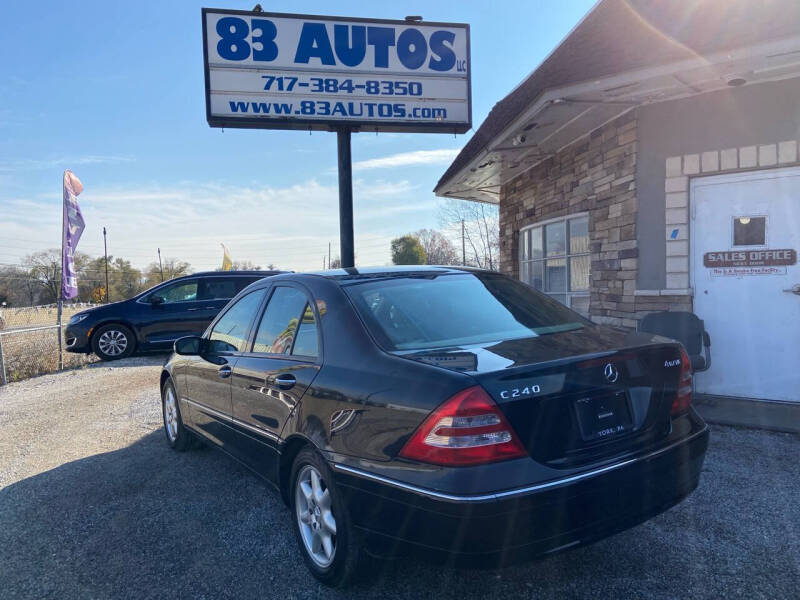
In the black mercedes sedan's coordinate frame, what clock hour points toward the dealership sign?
The dealership sign is roughly at 1 o'clock from the black mercedes sedan.

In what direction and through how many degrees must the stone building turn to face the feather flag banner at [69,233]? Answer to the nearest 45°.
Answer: approximately 45° to its right

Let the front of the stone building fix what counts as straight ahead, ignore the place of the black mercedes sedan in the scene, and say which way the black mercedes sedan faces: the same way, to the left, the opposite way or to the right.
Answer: to the right

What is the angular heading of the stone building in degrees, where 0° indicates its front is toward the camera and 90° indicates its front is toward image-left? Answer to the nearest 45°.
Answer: approximately 45°

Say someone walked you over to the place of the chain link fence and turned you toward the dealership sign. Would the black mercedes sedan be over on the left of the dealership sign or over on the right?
right

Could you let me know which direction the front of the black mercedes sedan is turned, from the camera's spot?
facing away from the viewer and to the left of the viewer

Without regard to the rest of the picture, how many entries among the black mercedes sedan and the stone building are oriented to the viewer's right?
0

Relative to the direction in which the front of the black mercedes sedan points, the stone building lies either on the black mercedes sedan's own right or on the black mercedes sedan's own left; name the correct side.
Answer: on the black mercedes sedan's own right

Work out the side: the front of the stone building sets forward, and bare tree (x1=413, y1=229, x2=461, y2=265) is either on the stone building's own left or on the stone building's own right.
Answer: on the stone building's own right

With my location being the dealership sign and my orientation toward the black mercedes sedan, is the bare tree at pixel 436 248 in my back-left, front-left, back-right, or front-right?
back-left

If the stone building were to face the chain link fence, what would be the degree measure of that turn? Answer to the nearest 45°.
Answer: approximately 45° to its right

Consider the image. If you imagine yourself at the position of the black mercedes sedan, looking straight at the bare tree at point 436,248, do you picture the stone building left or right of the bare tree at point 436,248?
right

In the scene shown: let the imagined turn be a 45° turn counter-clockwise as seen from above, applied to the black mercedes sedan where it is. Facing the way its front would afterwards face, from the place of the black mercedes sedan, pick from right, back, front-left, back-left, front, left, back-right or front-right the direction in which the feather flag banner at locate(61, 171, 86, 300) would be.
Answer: front-right

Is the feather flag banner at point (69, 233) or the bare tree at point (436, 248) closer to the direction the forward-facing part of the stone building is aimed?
the feather flag banner
